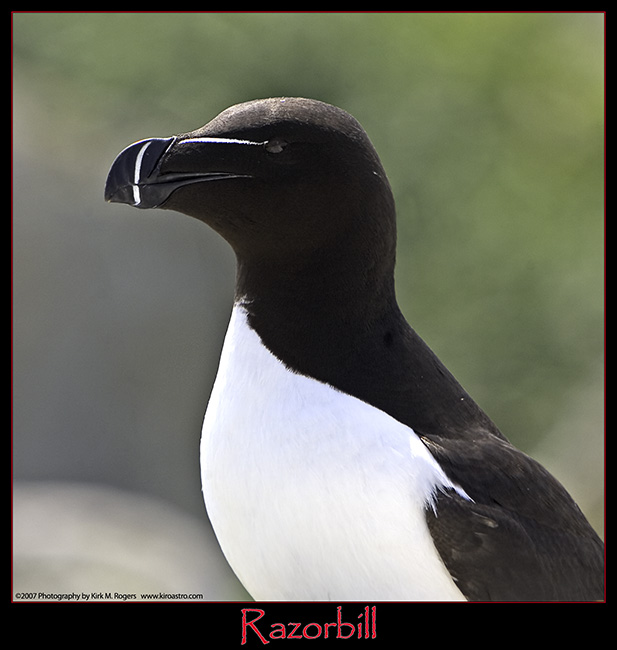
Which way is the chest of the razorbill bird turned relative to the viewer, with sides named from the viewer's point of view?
facing to the left of the viewer
